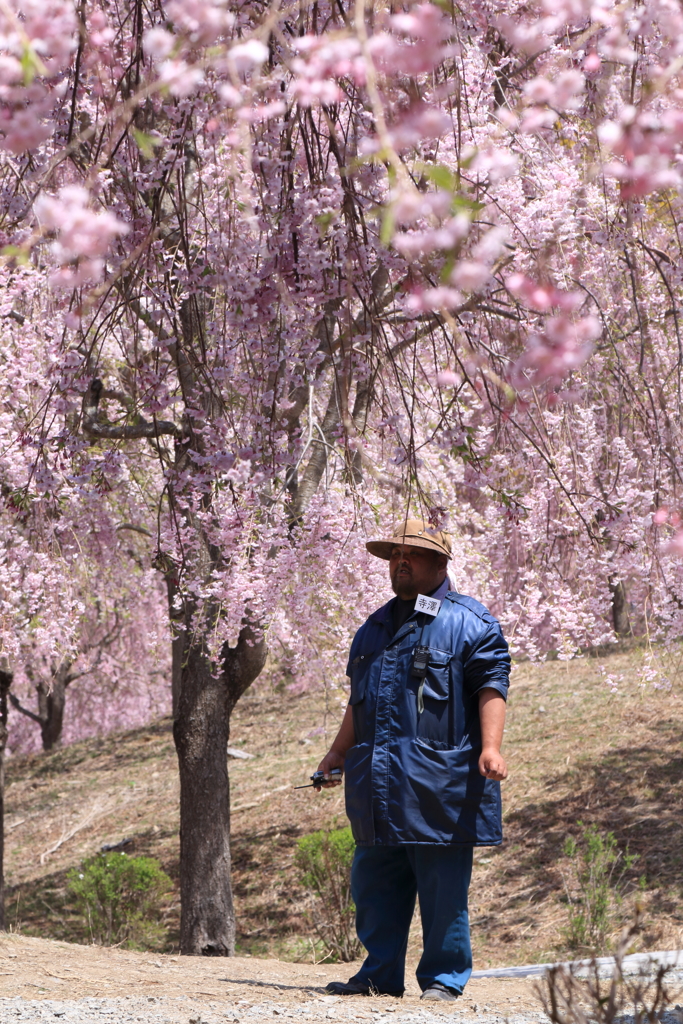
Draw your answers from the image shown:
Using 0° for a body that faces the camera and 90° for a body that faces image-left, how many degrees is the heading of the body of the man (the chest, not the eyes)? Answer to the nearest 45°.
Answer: approximately 45°

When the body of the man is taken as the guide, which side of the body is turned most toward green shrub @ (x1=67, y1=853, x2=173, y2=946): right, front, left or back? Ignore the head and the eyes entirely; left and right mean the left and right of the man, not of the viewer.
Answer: right

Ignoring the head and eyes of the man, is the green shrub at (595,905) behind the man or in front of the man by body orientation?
behind

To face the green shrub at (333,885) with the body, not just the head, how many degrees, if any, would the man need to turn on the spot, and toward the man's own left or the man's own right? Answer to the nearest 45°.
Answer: approximately 135° to the man's own right
